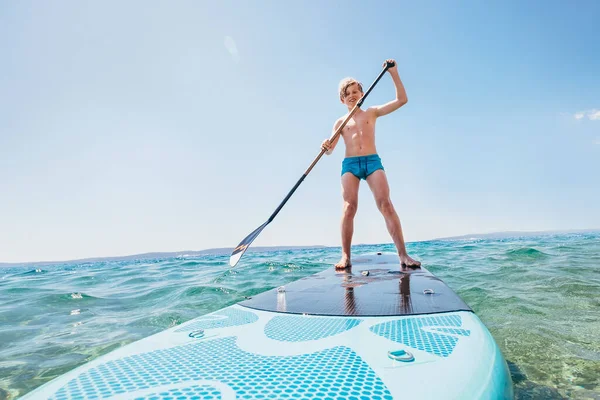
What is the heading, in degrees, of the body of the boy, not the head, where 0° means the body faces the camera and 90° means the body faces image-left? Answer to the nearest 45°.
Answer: approximately 0°
